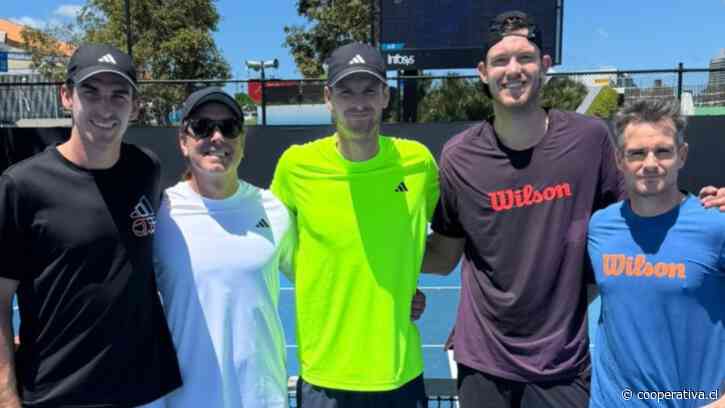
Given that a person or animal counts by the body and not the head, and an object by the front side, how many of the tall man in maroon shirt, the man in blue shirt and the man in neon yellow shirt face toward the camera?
3

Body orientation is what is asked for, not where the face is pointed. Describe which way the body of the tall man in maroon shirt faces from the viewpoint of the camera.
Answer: toward the camera

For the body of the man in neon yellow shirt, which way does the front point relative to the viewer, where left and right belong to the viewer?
facing the viewer

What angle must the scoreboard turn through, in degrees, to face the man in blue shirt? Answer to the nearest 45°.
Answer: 0° — it already faces them

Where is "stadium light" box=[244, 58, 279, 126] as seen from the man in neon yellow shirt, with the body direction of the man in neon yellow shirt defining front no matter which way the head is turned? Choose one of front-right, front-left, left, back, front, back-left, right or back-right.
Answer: back

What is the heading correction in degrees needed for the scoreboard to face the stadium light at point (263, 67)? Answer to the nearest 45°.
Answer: approximately 135° to its right

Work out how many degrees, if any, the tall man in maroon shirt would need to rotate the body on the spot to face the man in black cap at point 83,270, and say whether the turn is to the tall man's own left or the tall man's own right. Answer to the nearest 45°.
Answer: approximately 45° to the tall man's own right

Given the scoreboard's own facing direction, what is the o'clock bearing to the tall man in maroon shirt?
The tall man in maroon shirt is roughly at 12 o'clock from the scoreboard.

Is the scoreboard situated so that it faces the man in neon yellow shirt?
yes

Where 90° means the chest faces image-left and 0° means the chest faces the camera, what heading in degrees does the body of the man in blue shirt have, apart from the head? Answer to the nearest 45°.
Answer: approximately 0°
